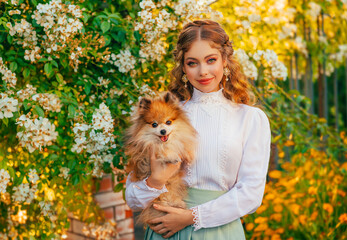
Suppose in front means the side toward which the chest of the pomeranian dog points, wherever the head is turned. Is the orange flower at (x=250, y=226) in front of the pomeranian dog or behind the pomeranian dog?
behind

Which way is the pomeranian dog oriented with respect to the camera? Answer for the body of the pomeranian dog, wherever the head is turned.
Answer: toward the camera

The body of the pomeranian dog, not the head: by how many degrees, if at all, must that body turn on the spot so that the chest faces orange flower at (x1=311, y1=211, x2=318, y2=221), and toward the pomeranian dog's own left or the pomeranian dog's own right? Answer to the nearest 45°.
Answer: approximately 135° to the pomeranian dog's own left

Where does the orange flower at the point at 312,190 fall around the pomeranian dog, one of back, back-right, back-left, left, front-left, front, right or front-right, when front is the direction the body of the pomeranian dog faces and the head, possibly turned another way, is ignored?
back-left

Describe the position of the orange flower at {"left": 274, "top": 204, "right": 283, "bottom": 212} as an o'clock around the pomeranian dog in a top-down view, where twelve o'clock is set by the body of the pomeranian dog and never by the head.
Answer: The orange flower is roughly at 7 o'clock from the pomeranian dog.

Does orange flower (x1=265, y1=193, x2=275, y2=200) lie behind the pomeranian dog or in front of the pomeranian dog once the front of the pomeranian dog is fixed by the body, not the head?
behind
